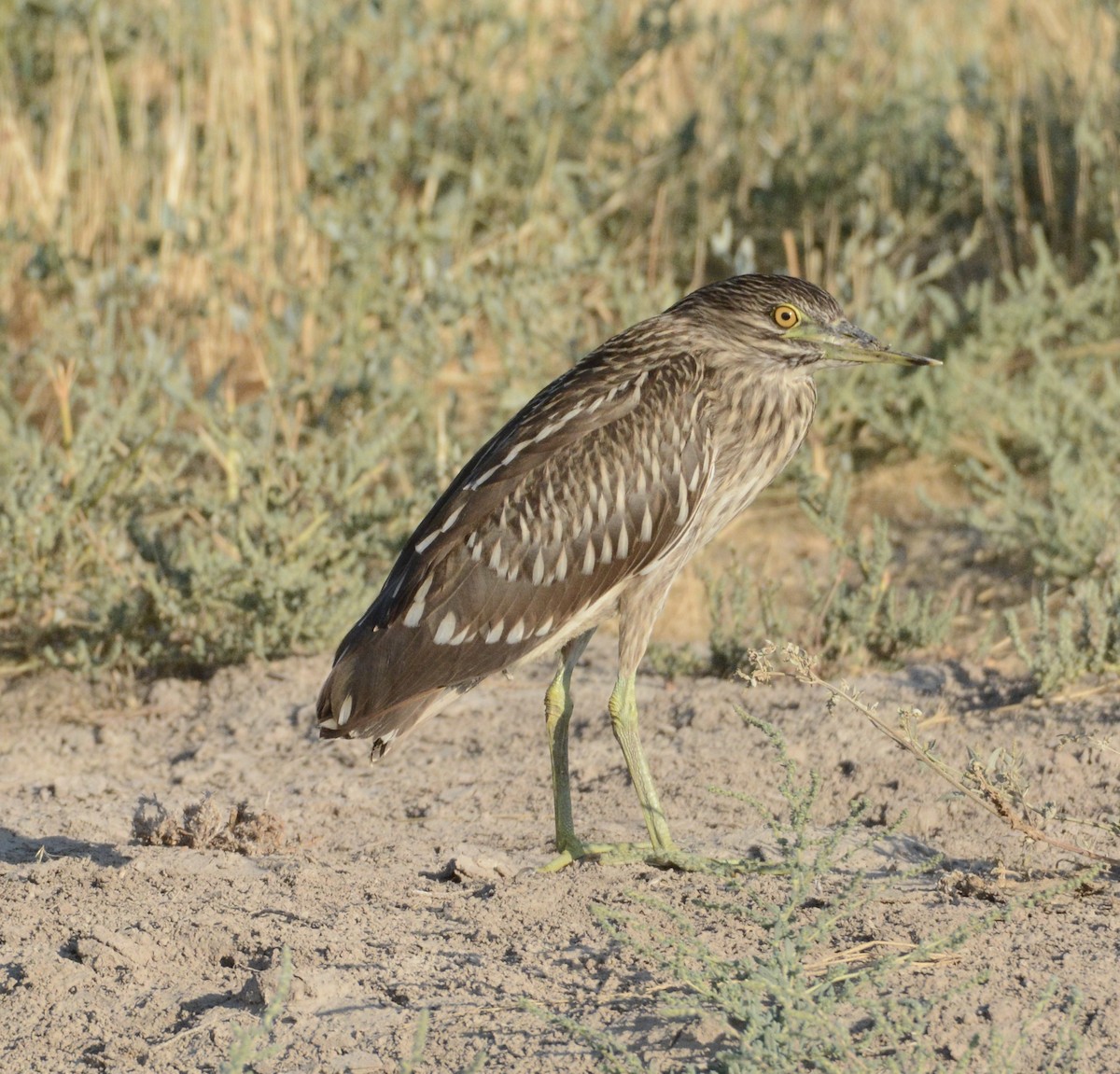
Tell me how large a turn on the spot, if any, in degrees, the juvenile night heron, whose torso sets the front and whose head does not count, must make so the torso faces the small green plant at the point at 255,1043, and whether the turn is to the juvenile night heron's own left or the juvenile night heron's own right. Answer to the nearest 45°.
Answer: approximately 90° to the juvenile night heron's own right

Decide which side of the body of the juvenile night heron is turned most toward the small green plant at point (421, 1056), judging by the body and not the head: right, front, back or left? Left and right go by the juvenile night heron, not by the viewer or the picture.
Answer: right

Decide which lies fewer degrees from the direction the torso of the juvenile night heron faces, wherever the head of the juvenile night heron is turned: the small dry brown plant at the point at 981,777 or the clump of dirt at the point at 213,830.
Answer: the small dry brown plant

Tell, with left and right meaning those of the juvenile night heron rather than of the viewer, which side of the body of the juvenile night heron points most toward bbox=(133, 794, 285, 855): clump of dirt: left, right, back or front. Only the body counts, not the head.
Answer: back

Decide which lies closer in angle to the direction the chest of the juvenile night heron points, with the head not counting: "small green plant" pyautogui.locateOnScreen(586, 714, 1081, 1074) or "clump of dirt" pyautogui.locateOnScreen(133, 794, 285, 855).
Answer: the small green plant

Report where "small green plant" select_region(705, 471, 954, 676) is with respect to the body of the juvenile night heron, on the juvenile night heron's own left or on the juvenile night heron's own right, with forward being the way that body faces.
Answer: on the juvenile night heron's own left

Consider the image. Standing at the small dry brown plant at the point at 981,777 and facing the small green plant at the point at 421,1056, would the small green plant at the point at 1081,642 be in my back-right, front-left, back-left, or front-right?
back-right

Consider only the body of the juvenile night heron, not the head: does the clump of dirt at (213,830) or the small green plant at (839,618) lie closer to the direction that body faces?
the small green plant

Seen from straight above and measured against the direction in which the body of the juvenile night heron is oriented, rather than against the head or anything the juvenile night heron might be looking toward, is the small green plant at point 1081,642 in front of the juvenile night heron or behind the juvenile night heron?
in front

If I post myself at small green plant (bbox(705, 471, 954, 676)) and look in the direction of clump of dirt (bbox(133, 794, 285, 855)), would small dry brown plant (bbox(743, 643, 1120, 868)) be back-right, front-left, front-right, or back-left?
front-left

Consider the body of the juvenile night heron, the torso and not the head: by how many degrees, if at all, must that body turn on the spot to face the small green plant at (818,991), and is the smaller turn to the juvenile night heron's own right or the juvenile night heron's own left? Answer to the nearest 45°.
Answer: approximately 90° to the juvenile night heron's own right

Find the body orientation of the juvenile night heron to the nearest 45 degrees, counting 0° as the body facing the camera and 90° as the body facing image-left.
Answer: approximately 270°
